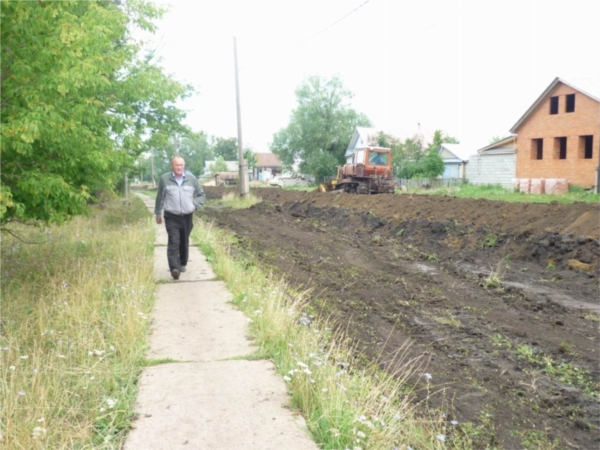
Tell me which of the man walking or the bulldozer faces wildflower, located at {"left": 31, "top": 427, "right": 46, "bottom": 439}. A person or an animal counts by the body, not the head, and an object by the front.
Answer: the man walking

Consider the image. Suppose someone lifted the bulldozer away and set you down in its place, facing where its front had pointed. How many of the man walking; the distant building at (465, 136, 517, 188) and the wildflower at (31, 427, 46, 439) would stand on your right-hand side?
1

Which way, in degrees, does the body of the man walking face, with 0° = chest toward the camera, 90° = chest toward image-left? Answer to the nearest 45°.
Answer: approximately 0°

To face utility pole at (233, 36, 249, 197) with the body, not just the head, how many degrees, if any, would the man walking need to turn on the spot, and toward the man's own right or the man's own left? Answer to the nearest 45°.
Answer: approximately 180°

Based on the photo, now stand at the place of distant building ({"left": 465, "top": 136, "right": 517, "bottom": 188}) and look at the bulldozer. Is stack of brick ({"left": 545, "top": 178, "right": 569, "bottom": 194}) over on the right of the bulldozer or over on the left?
left

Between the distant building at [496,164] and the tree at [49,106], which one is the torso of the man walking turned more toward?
the tree
